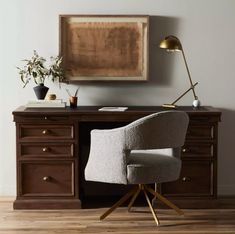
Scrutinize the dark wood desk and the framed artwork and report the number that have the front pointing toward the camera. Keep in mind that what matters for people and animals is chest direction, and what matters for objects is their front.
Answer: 2

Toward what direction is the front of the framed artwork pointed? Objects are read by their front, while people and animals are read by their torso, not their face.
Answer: toward the camera

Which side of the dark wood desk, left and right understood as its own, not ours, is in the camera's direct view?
front
